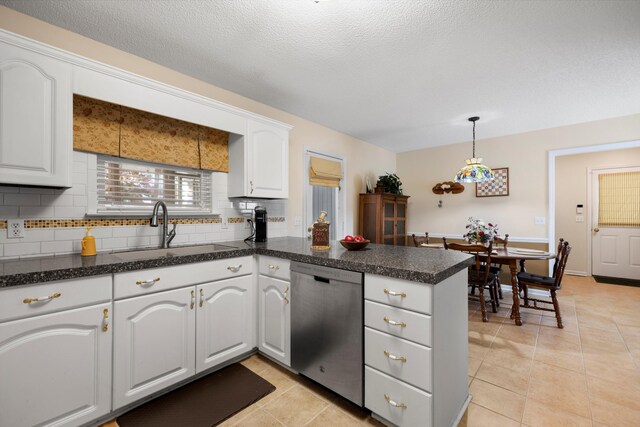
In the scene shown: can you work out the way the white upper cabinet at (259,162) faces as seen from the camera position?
facing the viewer and to the right of the viewer

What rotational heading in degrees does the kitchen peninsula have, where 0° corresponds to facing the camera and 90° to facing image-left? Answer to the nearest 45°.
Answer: approximately 45°

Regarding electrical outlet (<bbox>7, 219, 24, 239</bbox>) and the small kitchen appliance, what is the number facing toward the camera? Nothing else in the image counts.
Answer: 2

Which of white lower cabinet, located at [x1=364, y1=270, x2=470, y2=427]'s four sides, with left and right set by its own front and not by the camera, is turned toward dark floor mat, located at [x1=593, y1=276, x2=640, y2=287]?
back

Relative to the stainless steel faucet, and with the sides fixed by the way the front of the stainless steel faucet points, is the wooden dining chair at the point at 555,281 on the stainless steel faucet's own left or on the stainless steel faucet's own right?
on the stainless steel faucet's own left

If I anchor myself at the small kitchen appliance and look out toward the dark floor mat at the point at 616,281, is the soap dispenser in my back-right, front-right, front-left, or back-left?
back-right

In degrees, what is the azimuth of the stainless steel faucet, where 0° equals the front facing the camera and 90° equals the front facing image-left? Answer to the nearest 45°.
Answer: approximately 45°

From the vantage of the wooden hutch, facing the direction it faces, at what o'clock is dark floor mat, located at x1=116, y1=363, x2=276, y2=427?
The dark floor mat is roughly at 2 o'clock from the wooden hutch.

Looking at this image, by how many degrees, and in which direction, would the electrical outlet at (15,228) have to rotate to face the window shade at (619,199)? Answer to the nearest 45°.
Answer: approximately 45° to its left

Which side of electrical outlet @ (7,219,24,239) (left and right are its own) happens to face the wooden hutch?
left

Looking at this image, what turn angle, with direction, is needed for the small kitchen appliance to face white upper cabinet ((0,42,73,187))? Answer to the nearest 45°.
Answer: approximately 45° to its right
